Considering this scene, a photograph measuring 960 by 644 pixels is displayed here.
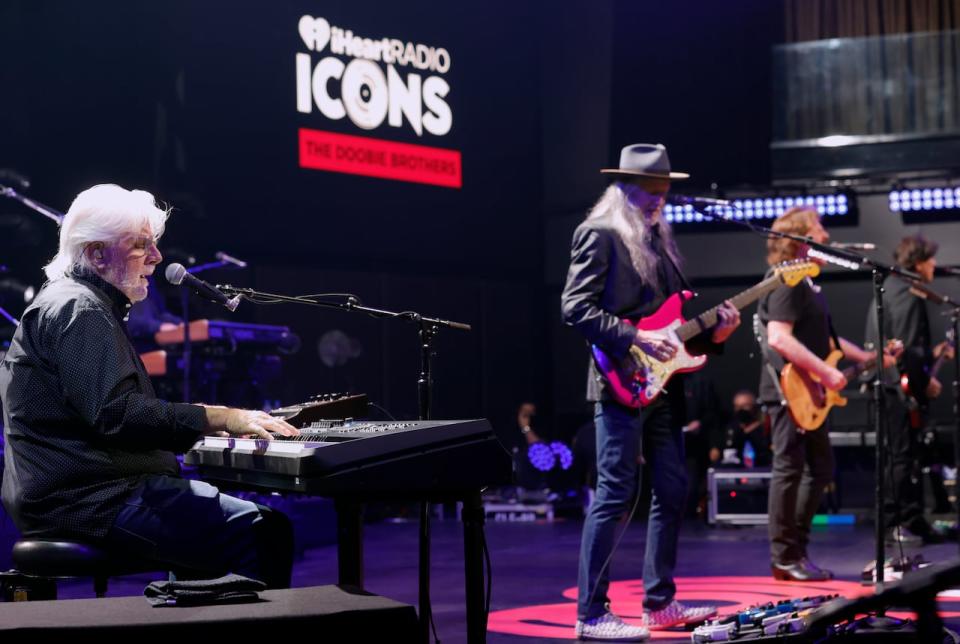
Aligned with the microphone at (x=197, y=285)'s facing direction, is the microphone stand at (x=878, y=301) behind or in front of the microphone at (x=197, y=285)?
behind

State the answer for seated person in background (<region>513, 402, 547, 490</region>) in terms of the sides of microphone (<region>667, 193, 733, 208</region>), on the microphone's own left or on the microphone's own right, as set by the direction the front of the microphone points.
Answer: on the microphone's own right

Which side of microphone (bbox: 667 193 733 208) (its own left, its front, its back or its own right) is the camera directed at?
left

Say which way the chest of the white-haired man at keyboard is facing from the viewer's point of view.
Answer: to the viewer's right

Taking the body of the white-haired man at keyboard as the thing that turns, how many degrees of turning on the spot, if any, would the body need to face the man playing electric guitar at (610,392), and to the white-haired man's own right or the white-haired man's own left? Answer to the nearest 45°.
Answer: approximately 45° to the white-haired man's own left

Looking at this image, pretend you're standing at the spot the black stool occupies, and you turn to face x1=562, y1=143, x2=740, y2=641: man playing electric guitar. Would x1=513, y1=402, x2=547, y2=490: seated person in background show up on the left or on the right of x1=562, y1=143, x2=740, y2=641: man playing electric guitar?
left

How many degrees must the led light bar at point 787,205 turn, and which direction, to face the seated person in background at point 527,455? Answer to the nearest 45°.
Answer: approximately 90° to its right

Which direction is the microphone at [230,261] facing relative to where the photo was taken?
to the viewer's left

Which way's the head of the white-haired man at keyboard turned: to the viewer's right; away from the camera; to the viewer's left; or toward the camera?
to the viewer's right

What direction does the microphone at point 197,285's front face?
to the viewer's left
